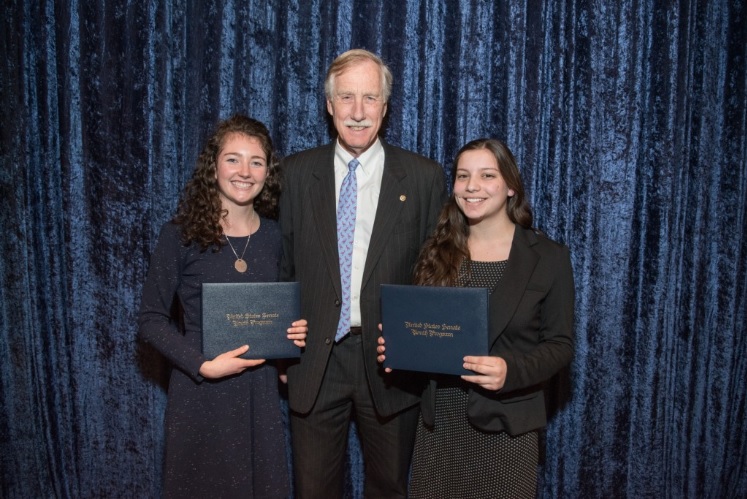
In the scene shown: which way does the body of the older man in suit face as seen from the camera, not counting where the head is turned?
toward the camera
